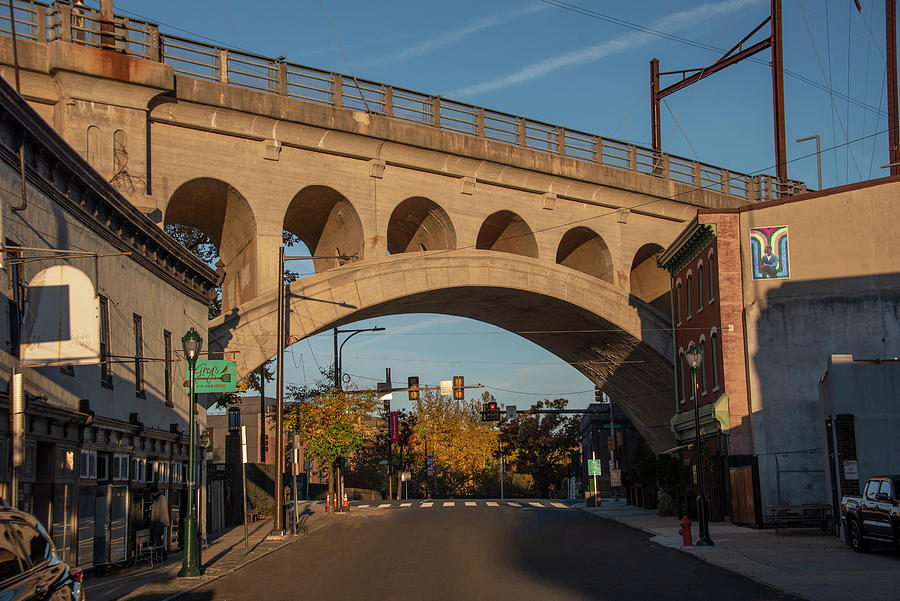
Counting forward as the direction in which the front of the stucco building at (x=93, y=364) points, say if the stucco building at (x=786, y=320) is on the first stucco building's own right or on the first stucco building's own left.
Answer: on the first stucco building's own left

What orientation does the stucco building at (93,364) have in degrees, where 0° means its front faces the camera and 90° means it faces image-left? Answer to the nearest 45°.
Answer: approximately 315°

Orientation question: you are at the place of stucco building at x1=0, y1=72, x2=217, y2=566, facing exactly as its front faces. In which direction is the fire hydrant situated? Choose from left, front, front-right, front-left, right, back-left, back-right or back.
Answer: front-left

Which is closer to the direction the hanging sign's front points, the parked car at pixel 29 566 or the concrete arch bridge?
the parked car

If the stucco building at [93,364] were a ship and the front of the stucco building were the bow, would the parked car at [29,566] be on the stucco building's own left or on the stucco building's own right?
on the stucco building's own right

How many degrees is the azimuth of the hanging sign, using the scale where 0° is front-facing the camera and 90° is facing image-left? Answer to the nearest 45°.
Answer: approximately 0°

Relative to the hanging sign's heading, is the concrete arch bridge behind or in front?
behind

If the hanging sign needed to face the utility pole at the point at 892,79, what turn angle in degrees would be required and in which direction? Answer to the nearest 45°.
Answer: approximately 135° to its left
